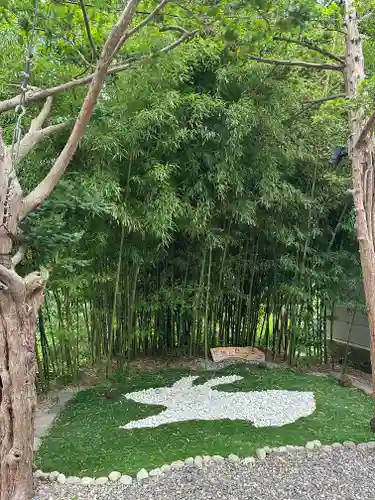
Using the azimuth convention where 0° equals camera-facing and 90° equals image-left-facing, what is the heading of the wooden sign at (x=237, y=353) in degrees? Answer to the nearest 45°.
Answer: approximately 0°

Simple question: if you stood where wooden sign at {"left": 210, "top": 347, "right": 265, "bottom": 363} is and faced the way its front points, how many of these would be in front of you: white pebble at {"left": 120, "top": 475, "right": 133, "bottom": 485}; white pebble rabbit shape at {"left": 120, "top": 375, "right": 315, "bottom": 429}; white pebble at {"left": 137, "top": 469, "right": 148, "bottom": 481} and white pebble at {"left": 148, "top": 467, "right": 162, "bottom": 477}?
4

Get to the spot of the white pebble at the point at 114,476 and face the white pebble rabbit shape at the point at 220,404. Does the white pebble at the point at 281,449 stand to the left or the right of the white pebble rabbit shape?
right

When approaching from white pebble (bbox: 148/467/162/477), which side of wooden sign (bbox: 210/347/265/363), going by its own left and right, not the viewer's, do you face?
front

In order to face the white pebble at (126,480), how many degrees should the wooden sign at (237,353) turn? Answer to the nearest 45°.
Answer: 0° — it already faces it

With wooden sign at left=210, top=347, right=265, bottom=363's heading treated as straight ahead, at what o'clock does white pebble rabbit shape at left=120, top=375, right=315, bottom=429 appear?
The white pebble rabbit shape is roughly at 12 o'clock from the wooden sign.

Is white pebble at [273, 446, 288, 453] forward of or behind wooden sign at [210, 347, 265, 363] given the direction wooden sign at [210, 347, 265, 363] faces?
forward

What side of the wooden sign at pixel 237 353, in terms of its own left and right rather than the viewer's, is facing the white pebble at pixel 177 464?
front

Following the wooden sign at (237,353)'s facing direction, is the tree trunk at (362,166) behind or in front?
in front
